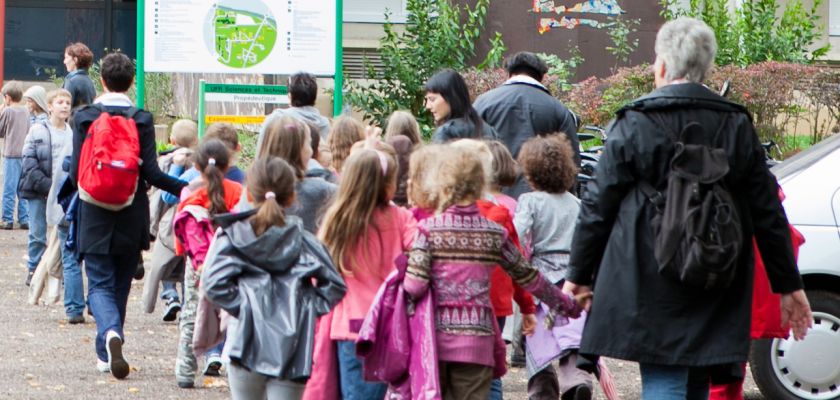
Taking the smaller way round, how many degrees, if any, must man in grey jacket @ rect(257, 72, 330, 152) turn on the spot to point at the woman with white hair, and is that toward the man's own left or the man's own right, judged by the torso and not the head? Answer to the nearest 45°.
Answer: approximately 180°

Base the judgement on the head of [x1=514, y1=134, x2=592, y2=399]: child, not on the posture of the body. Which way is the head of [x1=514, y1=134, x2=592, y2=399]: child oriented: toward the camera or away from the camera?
away from the camera

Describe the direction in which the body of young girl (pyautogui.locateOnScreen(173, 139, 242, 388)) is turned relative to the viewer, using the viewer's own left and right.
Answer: facing away from the viewer

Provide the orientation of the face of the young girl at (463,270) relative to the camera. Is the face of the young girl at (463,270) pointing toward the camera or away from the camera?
away from the camera

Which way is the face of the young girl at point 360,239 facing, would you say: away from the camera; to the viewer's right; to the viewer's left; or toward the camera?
away from the camera

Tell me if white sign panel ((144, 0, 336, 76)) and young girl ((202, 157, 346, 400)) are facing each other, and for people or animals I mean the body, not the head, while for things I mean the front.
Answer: yes

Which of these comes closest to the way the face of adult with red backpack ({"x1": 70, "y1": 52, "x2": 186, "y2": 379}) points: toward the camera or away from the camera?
away from the camera

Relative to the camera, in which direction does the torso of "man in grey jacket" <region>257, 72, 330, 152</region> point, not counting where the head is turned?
away from the camera

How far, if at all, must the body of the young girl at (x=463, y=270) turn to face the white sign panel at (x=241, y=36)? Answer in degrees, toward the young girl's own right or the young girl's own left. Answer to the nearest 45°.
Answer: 0° — they already face it

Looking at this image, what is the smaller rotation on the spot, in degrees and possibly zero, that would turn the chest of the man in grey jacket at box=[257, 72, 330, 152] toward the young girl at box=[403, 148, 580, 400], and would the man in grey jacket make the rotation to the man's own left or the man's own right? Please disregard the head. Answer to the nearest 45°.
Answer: approximately 180°

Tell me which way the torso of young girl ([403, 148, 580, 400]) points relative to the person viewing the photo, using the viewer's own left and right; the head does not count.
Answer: facing away from the viewer

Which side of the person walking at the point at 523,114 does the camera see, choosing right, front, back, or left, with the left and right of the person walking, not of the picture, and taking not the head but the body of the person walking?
back

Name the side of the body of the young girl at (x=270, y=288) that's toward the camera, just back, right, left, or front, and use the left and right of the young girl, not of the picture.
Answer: back

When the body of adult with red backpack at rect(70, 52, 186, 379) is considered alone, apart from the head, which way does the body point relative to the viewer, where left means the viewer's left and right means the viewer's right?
facing away from the viewer
